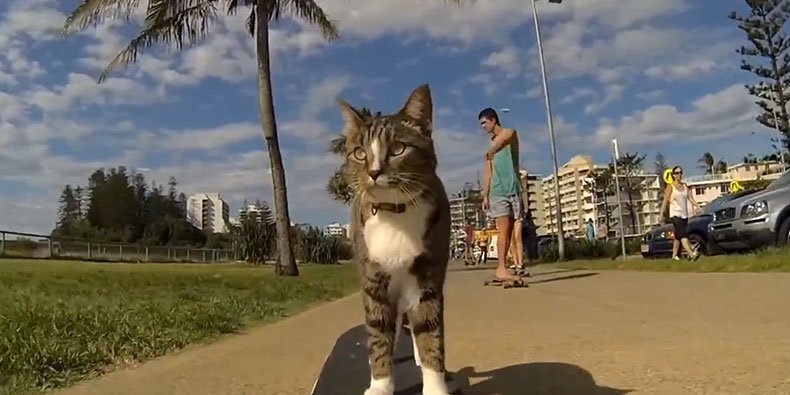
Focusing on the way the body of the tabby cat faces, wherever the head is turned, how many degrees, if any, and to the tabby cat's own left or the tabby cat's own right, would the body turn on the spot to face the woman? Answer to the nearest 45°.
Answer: approximately 135° to the tabby cat's own left

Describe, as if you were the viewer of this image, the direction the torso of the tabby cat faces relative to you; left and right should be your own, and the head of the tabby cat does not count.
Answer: facing the viewer

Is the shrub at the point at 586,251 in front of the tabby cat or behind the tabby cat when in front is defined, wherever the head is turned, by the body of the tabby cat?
behind

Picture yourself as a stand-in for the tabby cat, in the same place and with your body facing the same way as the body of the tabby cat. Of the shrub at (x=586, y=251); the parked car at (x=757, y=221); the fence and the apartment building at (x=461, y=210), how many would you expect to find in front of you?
0

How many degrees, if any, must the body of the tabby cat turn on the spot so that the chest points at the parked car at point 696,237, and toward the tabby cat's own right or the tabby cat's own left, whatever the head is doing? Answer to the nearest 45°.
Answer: approximately 135° to the tabby cat's own left

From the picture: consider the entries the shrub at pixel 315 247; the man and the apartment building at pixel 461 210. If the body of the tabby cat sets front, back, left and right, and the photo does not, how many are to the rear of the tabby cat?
3

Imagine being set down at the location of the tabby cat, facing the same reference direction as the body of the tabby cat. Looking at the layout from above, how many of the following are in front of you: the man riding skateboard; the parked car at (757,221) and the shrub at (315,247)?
0

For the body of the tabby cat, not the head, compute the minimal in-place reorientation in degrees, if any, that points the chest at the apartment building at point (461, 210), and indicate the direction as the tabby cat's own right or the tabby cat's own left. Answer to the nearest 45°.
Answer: approximately 180°

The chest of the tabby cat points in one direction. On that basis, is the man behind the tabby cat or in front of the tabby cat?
behind

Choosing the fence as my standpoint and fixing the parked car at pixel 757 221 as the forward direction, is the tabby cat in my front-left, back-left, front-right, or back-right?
front-right

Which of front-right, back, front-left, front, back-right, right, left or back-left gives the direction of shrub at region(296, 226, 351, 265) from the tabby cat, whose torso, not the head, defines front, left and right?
back

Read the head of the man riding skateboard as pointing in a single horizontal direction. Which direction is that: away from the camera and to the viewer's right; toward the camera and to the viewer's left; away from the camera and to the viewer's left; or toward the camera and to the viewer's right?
toward the camera and to the viewer's left
